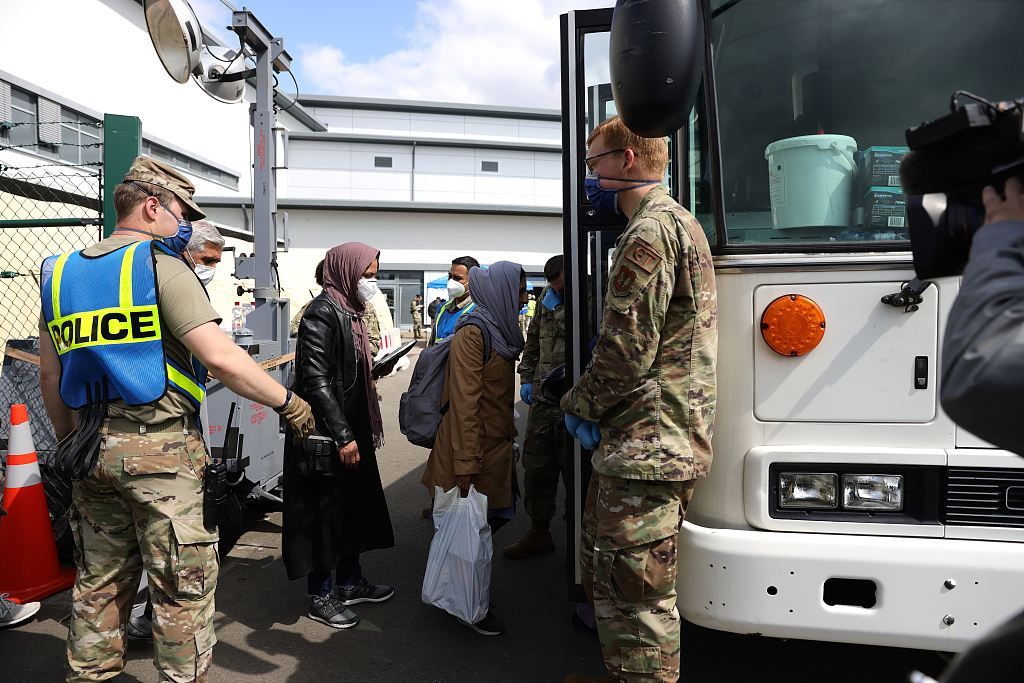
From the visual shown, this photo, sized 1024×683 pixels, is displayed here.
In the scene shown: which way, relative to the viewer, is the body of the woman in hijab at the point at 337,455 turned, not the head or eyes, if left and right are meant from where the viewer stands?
facing to the right of the viewer

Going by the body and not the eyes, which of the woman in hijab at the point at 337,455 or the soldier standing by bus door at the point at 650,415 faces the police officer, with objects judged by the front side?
the soldier standing by bus door

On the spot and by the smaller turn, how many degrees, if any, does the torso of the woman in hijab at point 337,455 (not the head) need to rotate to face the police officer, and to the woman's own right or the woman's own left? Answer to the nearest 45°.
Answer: approximately 135° to the woman's own right

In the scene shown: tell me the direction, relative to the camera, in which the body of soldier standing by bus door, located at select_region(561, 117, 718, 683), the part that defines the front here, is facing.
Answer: to the viewer's left

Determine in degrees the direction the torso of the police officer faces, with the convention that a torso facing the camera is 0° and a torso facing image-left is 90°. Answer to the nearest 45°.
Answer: approximately 225°

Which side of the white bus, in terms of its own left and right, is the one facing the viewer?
front

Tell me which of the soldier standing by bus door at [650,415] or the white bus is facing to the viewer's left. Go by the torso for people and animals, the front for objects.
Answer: the soldier standing by bus door

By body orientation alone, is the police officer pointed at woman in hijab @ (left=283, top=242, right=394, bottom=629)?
yes

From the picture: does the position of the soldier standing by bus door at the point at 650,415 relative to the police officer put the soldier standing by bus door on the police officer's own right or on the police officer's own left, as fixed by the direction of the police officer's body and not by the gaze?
on the police officer's own right

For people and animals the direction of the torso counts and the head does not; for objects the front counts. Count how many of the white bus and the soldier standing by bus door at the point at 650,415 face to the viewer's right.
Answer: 0

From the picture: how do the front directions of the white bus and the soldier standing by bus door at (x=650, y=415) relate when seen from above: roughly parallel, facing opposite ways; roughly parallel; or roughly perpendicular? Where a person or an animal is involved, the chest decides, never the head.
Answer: roughly perpendicular

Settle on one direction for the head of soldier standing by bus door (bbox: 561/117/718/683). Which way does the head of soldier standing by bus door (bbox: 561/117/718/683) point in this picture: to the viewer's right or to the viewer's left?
to the viewer's left
